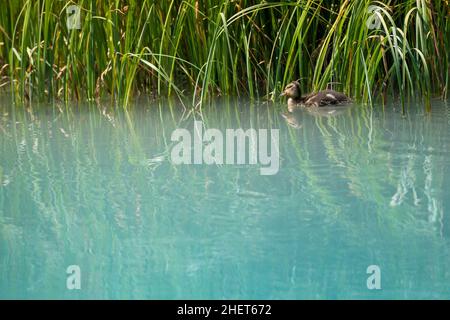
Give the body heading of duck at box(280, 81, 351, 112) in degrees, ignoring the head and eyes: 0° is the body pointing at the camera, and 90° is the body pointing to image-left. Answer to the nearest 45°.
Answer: approximately 90°
